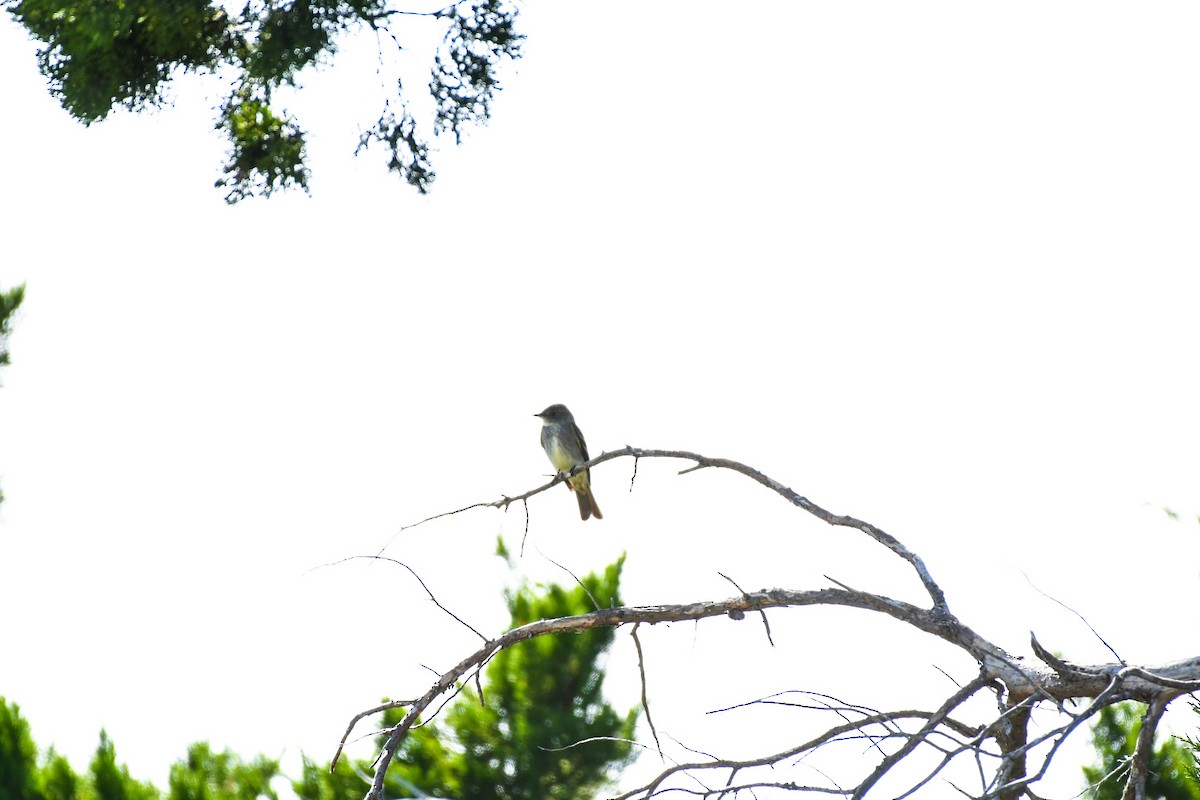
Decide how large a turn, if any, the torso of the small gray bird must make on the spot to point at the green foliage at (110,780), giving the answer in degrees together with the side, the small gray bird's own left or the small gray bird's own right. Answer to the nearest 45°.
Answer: approximately 90° to the small gray bird's own right

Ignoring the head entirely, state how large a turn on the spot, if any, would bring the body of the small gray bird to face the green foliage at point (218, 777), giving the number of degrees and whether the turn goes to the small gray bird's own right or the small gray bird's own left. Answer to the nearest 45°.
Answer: approximately 90° to the small gray bird's own right

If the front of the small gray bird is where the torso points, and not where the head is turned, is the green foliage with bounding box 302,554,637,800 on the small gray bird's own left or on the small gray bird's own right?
on the small gray bird's own right

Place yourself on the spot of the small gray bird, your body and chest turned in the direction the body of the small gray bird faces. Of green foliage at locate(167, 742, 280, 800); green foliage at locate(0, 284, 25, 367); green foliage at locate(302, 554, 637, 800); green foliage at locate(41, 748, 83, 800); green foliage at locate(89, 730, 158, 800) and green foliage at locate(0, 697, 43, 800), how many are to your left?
0

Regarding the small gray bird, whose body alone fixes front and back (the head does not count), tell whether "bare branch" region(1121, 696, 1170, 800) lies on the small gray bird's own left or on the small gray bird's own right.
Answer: on the small gray bird's own left

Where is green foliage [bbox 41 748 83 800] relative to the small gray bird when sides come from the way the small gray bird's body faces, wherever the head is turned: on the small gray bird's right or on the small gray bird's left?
on the small gray bird's right

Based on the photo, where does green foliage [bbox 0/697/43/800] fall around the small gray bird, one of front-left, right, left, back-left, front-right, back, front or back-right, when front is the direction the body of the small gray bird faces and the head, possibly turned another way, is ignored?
right

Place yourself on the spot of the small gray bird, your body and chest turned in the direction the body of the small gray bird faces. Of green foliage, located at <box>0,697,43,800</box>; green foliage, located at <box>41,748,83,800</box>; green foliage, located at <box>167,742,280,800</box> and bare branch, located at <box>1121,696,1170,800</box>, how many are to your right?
3

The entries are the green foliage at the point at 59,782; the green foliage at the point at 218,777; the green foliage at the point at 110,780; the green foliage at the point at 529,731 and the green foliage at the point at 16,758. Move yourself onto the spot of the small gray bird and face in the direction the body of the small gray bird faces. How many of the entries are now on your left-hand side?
0

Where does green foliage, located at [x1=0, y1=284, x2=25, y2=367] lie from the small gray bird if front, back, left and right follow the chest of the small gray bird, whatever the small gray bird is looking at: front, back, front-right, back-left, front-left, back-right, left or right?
front-right

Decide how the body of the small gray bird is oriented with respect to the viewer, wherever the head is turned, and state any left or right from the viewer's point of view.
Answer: facing the viewer and to the left of the viewer
